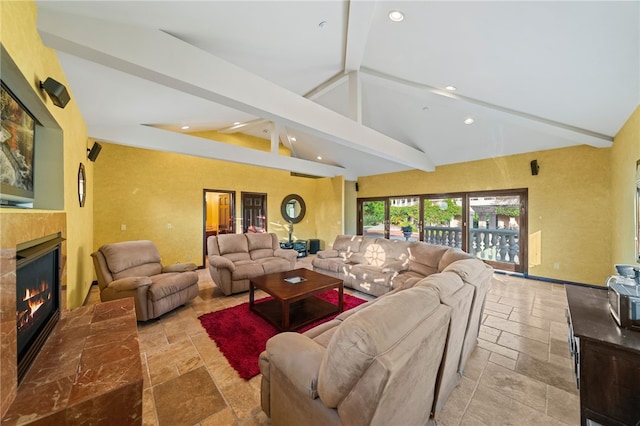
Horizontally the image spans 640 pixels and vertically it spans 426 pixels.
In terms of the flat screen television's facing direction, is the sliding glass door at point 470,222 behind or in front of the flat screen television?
in front

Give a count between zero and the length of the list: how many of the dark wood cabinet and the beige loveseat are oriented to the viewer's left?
1

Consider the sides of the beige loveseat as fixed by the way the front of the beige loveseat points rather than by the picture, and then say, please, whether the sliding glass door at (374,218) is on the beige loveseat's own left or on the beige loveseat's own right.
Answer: on the beige loveseat's own left

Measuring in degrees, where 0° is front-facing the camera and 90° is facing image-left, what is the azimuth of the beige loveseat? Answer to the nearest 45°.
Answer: approximately 315°

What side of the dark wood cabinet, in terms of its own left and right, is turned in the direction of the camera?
left

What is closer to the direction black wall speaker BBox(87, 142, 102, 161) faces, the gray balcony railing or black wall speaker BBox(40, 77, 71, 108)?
the gray balcony railing

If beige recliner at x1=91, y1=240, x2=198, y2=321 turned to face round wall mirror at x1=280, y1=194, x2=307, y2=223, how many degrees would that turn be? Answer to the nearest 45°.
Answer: approximately 90° to its left

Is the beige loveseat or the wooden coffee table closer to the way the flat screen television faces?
the wooden coffee table

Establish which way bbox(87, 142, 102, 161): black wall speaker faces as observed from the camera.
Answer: facing the viewer and to the right of the viewer

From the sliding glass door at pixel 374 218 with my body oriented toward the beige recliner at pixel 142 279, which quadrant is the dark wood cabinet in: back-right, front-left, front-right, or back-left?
front-left

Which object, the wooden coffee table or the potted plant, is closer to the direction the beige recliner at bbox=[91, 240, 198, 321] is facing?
the wooden coffee table

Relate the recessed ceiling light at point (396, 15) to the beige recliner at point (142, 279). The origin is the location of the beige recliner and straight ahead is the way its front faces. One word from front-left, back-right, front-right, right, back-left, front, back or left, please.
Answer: front

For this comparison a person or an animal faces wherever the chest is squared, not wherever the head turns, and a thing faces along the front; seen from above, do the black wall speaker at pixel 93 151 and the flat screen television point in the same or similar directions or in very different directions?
same or similar directions

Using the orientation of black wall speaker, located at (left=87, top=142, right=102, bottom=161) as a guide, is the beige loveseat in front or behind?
in front

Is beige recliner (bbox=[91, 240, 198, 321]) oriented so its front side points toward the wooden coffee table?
yes

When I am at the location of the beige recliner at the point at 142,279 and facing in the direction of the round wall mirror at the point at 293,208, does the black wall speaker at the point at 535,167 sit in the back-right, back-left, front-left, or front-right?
front-right
